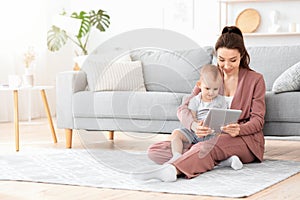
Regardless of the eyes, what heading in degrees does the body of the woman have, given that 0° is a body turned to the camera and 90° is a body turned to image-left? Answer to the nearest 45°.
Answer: approximately 45°

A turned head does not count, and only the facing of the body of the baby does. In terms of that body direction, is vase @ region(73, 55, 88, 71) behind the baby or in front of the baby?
behind

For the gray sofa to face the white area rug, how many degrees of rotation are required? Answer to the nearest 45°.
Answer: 0° — it already faces it

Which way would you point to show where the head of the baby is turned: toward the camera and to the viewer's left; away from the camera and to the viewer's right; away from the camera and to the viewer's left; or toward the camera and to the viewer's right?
toward the camera and to the viewer's right

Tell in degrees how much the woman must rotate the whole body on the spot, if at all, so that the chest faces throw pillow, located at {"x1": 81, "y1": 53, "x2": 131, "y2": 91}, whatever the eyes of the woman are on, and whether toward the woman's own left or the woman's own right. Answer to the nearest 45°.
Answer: approximately 90° to the woman's own right

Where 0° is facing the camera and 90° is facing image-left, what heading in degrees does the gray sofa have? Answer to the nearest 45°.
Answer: approximately 0°

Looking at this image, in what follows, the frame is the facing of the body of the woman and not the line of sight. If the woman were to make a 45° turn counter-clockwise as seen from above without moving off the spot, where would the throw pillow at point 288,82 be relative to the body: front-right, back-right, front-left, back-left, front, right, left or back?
back-left

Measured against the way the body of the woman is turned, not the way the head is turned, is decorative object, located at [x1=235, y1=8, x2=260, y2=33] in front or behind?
behind

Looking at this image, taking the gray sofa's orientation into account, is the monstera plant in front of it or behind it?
behind
